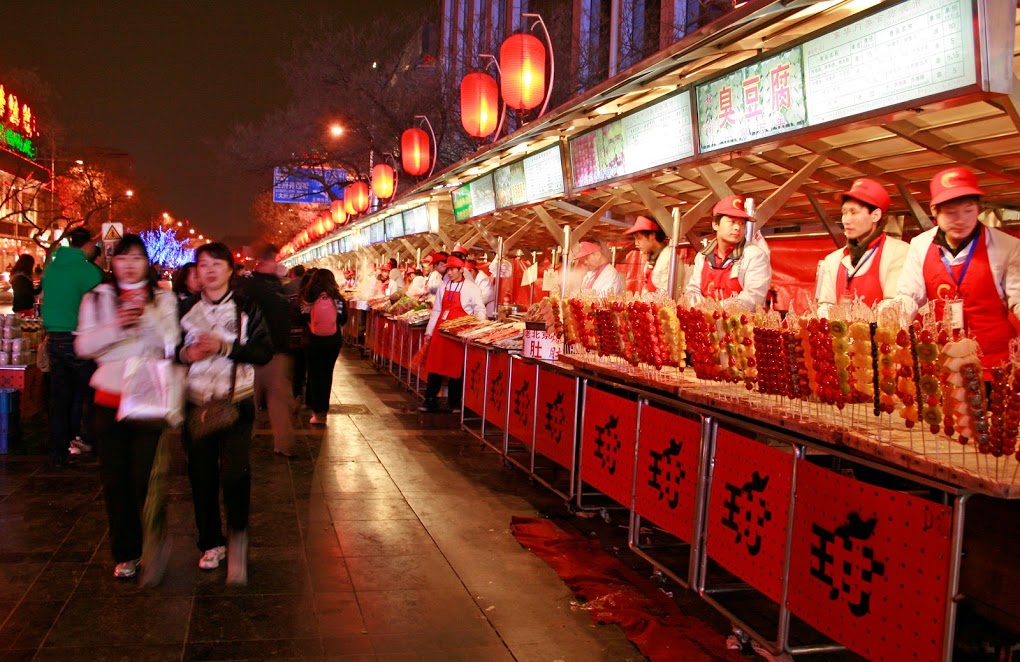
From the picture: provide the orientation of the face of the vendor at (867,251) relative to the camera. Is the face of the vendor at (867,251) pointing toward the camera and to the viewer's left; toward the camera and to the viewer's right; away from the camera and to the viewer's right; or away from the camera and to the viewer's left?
toward the camera and to the viewer's left

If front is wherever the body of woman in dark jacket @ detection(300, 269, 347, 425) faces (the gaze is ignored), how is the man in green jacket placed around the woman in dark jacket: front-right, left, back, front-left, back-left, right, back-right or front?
back-left

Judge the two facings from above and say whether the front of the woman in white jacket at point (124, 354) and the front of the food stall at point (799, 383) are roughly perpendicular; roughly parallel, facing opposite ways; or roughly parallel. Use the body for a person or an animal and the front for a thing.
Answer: roughly perpendicular

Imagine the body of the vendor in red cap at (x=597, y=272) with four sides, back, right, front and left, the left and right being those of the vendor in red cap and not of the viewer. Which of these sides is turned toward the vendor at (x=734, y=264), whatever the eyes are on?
left

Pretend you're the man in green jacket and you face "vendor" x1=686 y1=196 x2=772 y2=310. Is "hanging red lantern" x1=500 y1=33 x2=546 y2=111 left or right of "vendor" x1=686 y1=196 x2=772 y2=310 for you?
left

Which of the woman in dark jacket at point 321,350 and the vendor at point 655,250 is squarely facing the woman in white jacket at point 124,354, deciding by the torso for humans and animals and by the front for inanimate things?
the vendor

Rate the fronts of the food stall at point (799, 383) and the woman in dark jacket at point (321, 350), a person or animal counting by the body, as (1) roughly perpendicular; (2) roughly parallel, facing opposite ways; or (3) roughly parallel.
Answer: roughly perpendicular

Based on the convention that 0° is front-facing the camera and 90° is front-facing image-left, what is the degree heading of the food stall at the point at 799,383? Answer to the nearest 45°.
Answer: approximately 45°
